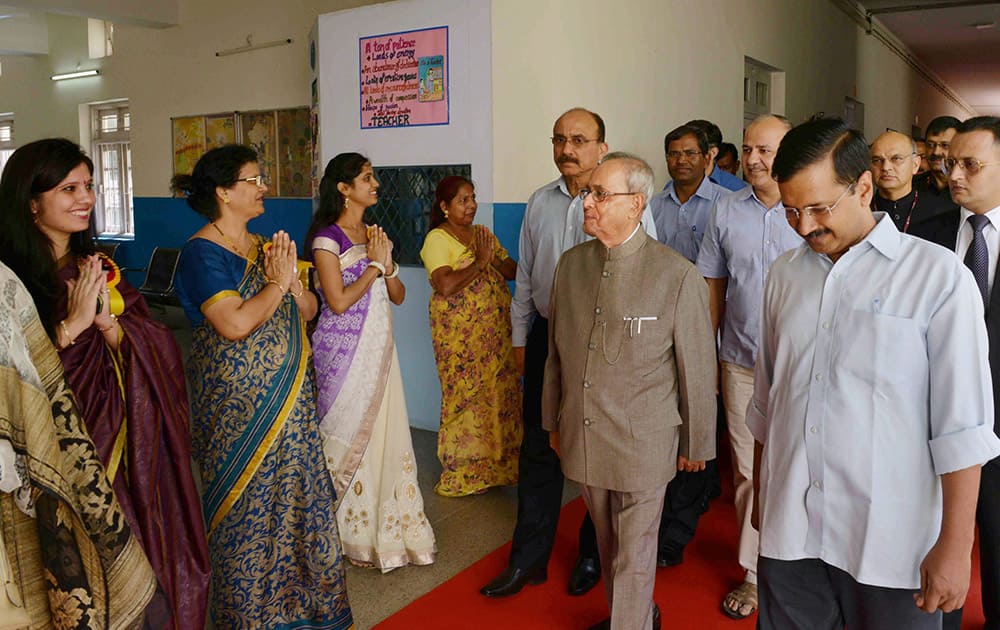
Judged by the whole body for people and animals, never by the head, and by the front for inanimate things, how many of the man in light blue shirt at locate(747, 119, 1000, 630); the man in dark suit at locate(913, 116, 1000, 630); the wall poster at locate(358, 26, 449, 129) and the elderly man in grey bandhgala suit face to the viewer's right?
0

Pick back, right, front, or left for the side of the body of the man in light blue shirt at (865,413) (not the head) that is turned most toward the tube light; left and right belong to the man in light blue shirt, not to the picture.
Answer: right

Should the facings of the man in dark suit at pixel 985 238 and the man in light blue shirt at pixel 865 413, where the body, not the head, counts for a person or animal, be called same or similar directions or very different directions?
same or similar directions

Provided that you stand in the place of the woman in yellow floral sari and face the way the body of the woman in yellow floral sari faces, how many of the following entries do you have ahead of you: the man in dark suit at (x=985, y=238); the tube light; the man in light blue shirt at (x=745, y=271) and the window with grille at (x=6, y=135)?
2

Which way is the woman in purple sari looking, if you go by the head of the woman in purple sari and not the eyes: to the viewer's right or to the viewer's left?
to the viewer's right

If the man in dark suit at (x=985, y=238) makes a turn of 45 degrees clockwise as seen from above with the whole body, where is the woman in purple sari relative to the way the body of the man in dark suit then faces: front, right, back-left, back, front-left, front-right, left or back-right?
front

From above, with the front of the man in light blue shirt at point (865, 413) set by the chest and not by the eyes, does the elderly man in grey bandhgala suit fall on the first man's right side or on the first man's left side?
on the first man's right side

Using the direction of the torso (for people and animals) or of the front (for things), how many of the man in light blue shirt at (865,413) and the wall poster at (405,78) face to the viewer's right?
0

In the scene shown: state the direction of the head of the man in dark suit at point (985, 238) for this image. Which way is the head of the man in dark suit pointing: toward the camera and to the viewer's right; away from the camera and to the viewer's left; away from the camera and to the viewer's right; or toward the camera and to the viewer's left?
toward the camera and to the viewer's left

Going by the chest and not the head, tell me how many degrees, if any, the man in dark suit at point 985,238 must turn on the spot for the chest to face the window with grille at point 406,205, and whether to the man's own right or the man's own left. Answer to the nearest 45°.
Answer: approximately 90° to the man's own right

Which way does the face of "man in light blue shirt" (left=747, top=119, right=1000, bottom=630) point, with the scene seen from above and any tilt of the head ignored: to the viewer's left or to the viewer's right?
to the viewer's left

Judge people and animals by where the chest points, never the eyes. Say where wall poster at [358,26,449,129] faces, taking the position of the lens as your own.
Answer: facing the viewer and to the left of the viewer

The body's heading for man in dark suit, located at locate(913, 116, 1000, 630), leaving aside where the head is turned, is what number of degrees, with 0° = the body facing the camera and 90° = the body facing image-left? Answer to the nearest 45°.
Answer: approximately 45°

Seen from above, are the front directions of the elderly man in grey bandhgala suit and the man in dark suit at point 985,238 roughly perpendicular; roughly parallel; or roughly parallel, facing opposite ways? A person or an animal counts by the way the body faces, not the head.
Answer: roughly parallel

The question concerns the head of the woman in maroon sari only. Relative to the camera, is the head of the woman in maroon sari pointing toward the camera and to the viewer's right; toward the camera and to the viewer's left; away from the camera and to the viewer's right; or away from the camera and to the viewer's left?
toward the camera and to the viewer's right
